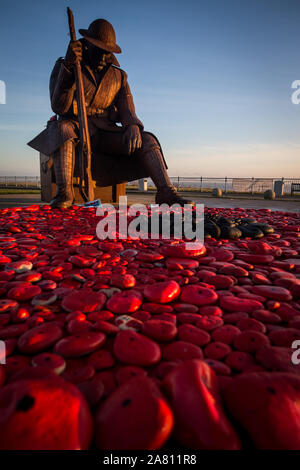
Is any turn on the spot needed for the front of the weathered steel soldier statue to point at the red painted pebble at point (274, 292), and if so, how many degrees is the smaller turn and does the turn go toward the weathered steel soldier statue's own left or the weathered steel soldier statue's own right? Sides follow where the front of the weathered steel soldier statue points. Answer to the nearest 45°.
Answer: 0° — it already faces it

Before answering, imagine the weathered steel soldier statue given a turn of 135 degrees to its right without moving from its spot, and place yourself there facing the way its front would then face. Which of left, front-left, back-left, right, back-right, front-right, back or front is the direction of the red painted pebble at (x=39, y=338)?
back-left

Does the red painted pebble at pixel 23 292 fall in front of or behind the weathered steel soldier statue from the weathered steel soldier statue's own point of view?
in front

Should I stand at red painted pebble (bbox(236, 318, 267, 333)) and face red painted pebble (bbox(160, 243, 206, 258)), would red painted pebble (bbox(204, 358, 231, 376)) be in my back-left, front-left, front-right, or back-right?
back-left

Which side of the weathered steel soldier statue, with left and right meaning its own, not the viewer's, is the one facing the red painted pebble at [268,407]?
front

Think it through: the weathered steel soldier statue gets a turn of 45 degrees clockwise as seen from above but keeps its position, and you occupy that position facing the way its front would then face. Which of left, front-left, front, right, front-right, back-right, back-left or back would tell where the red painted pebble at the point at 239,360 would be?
front-left

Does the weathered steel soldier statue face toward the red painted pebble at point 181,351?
yes

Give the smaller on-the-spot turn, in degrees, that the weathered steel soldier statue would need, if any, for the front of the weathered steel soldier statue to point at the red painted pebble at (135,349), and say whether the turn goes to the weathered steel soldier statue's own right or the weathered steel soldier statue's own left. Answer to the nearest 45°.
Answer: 0° — it already faces it

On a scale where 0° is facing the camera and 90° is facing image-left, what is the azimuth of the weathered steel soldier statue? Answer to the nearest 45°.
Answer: approximately 0°

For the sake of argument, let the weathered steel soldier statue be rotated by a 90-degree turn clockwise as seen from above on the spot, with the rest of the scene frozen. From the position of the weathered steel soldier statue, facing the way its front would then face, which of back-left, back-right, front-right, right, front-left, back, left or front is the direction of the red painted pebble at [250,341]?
left

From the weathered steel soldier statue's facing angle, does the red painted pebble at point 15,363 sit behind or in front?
in front

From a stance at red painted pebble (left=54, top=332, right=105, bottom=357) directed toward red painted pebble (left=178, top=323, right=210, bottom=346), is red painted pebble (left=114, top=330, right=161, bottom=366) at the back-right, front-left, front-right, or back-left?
front-right

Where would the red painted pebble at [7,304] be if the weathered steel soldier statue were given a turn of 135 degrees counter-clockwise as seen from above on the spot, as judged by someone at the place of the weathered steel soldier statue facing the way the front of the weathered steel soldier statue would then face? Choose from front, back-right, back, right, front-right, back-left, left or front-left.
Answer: back-right

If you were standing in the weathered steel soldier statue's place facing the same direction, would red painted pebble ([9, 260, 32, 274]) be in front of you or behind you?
in front

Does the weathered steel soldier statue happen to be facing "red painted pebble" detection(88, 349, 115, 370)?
yes

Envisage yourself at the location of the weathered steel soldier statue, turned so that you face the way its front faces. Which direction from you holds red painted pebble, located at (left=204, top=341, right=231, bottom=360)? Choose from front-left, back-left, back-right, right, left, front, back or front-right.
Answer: front

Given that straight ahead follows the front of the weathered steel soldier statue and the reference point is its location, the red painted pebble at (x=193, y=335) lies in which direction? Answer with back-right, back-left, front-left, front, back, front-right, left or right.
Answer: front

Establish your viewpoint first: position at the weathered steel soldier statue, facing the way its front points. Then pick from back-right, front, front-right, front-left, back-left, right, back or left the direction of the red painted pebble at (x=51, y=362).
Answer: front

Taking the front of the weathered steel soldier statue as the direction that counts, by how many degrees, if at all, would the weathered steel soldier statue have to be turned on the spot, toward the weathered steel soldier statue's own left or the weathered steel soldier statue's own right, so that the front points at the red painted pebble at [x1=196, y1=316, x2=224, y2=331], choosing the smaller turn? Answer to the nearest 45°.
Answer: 0° — it already faces it
